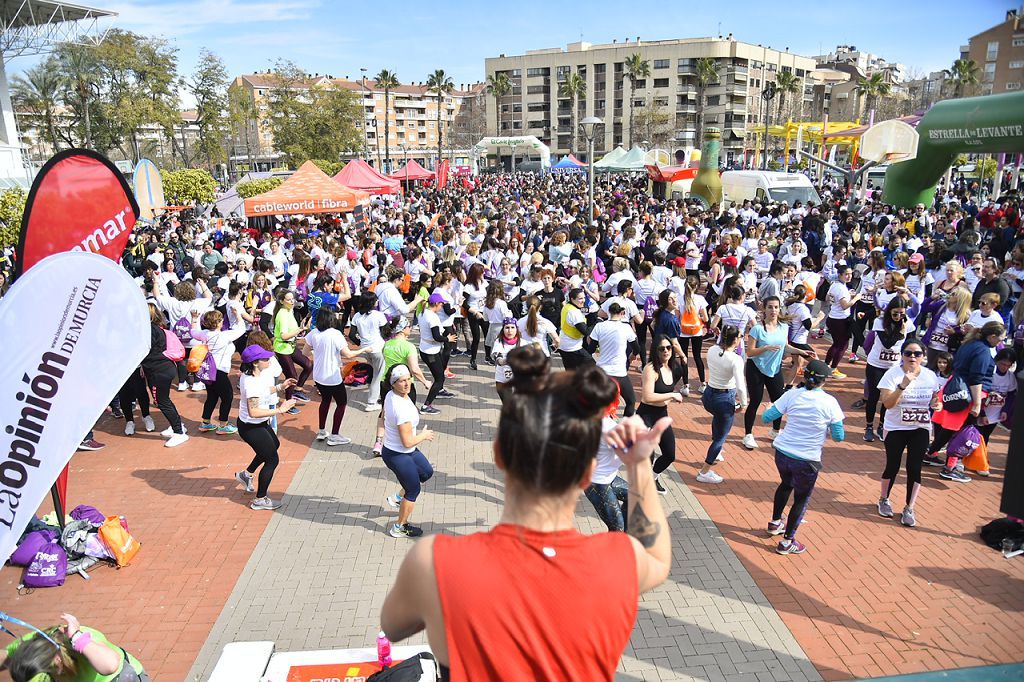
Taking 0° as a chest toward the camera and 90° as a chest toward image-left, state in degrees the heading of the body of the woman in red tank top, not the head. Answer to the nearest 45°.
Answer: approximately 180°

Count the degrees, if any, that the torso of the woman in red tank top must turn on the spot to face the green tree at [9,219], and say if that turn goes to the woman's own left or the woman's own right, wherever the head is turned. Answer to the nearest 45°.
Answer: approximately 45° to the woman's own left

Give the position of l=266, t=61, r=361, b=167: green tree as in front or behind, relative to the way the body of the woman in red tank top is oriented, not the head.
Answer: in front

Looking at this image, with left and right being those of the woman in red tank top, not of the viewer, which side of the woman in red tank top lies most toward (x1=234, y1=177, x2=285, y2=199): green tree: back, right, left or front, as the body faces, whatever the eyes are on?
front

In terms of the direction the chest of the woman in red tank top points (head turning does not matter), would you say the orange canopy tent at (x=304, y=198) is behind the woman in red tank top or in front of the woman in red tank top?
in front

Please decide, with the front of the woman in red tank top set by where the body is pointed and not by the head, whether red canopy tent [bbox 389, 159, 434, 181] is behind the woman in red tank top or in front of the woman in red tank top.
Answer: in front

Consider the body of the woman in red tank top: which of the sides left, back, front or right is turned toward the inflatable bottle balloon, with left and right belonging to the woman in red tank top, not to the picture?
front
